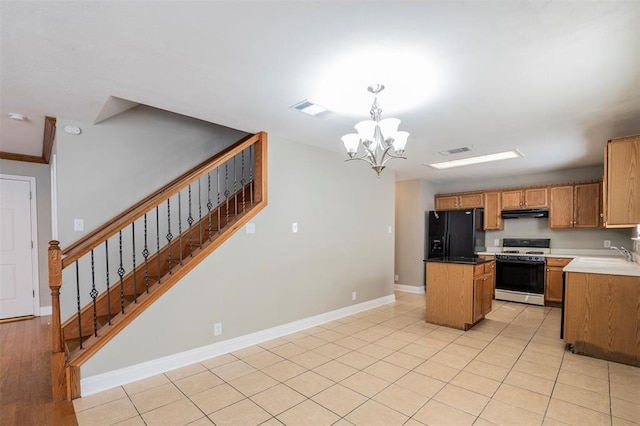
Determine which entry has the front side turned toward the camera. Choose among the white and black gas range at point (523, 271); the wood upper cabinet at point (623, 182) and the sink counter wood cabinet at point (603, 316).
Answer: the white and black gas range

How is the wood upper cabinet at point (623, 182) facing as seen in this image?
to the viewer's left

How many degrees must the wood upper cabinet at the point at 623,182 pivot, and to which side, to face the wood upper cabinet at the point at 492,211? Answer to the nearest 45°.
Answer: approximately 45° to its right

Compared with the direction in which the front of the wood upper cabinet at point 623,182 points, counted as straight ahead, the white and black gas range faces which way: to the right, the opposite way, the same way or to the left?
to the left

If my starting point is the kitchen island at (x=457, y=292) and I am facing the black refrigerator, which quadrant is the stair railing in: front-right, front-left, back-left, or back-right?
back-left

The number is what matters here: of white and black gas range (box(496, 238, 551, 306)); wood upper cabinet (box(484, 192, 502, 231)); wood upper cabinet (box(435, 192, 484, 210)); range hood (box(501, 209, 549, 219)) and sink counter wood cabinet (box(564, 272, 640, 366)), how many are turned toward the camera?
4

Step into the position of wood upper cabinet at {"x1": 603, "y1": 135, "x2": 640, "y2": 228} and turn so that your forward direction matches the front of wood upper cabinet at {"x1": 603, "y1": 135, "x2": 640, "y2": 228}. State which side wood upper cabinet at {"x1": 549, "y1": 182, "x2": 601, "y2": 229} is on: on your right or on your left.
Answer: on your right

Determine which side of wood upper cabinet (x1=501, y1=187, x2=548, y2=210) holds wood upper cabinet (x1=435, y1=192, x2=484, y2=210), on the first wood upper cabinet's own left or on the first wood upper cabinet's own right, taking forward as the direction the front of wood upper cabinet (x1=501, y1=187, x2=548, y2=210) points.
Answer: on the first wood upper cabinet's own right

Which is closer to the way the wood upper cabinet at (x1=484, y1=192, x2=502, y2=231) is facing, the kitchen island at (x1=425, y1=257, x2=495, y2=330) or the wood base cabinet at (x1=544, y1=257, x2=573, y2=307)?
the kitchen island
